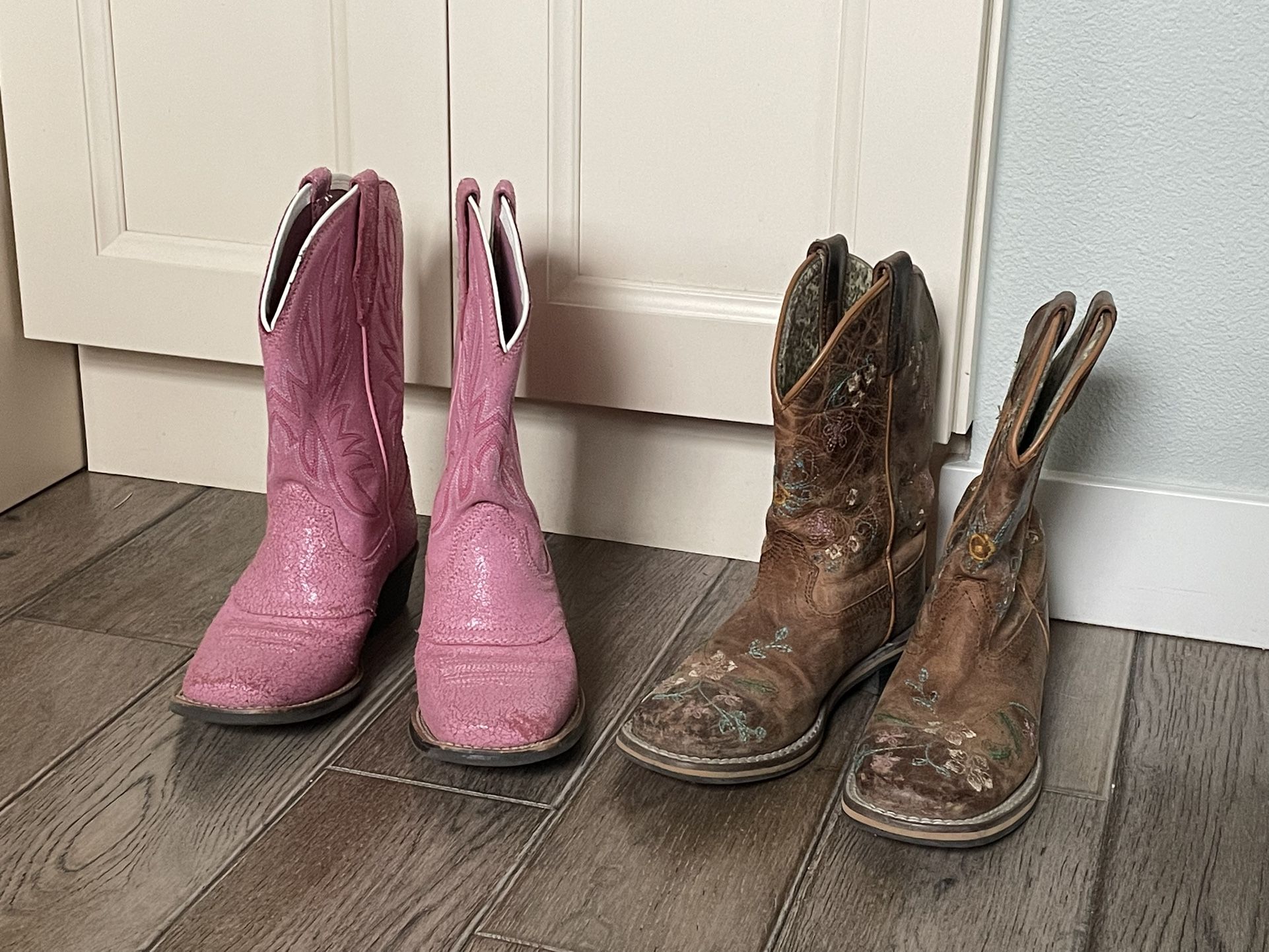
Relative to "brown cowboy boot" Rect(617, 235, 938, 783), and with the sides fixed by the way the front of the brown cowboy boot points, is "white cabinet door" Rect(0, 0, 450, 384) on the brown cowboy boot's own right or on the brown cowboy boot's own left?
on the brown cowboy boot's own right

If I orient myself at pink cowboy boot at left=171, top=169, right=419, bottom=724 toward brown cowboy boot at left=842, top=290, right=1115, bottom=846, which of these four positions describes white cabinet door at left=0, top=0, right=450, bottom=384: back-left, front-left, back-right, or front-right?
back-left

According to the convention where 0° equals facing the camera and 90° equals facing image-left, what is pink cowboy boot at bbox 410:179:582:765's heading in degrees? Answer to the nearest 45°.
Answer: approximately 0°
